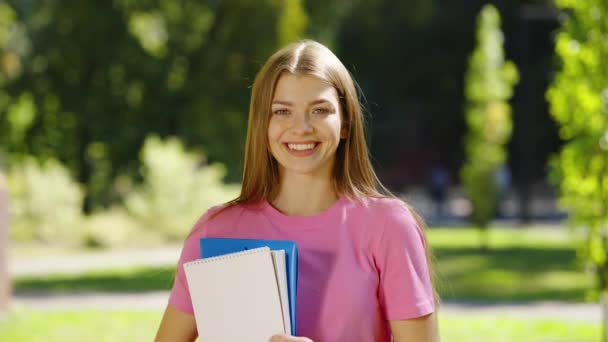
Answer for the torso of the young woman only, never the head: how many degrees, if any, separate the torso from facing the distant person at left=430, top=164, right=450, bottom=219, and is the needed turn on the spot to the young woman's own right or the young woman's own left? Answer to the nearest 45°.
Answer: approximately 180°

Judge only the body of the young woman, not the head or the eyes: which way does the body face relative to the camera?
toward the camera

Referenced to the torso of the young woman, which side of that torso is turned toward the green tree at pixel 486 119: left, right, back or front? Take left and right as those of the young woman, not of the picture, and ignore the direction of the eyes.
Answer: back

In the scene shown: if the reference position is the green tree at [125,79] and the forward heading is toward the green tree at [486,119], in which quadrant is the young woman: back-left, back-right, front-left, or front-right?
front-right

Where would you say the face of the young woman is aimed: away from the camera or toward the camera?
toward the camera

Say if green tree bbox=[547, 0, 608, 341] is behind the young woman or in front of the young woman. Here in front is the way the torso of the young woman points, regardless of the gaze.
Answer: behind

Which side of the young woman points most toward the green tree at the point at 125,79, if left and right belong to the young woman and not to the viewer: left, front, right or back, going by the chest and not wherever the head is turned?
back
